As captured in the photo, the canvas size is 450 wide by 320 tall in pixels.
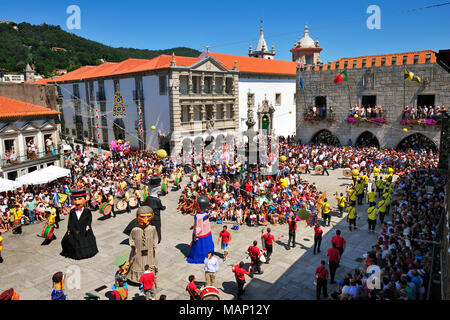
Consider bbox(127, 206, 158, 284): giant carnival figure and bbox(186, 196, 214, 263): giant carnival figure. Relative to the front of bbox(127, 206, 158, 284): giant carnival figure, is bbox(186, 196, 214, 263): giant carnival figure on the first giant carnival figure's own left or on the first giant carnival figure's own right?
on the first giant carnival figure's own left

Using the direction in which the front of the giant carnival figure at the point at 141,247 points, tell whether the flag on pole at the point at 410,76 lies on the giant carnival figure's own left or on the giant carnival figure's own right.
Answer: on the giant carnival figure's own left

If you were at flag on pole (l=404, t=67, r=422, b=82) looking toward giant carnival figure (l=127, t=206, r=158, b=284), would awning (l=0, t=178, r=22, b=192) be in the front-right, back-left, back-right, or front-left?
front-right

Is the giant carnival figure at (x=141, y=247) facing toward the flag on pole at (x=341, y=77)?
no

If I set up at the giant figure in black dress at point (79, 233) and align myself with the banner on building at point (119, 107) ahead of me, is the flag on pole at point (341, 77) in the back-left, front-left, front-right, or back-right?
front-right

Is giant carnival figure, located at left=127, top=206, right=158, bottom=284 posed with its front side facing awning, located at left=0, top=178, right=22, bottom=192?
no

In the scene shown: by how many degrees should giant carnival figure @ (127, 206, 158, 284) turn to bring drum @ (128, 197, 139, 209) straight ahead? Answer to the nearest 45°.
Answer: approximately 180°

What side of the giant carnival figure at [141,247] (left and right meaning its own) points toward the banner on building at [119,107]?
back

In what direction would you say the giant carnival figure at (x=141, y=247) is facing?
toward the camera

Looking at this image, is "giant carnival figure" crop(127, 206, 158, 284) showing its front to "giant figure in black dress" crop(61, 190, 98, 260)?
no

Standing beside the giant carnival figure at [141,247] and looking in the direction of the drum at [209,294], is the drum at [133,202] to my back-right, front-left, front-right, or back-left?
back-left
